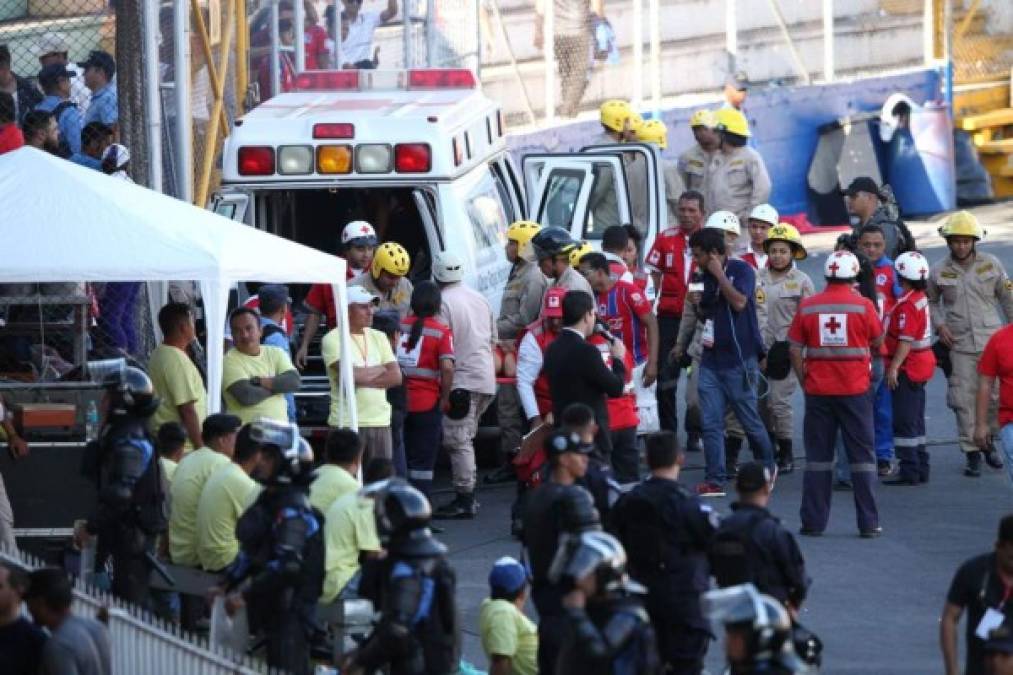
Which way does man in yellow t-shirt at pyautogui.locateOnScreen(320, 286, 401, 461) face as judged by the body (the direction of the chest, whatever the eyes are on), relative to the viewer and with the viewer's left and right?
facing the viewer and to the right of the viewer

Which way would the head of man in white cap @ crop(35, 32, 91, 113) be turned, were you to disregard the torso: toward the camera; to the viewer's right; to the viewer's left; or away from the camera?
toward the camera

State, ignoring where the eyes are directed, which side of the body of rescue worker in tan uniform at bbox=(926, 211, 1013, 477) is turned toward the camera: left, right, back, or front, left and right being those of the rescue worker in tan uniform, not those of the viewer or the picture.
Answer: front

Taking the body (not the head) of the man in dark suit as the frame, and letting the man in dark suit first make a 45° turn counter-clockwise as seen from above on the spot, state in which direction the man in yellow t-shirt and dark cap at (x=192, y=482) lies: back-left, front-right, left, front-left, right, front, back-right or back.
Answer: back-left

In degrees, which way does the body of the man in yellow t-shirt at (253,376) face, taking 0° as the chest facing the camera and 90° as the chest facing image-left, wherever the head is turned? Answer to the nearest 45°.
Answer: approximately 0°

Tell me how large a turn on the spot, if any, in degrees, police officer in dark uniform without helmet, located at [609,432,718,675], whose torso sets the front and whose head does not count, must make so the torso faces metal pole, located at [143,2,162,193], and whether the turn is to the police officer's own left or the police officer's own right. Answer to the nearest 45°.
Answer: approximately 45° to the police officer's own left

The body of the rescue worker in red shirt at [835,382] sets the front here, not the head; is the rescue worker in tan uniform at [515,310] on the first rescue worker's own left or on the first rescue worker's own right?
on the first rescue worker's own left

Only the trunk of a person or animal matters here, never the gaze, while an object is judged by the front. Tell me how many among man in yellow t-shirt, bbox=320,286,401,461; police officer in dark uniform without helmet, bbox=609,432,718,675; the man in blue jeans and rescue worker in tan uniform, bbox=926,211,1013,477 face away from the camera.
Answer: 1

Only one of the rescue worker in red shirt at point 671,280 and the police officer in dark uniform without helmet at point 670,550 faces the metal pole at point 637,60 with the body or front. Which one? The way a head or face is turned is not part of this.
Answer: the police officer in dark uniform without helmet

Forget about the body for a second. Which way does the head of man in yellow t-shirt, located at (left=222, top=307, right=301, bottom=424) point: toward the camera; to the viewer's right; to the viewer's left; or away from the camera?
toward the camera

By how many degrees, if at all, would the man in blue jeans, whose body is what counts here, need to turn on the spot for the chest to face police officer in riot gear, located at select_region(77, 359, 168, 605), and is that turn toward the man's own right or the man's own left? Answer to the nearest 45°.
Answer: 0° — they already face them

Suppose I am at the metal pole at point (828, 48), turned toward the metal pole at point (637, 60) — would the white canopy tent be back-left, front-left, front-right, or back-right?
front-left

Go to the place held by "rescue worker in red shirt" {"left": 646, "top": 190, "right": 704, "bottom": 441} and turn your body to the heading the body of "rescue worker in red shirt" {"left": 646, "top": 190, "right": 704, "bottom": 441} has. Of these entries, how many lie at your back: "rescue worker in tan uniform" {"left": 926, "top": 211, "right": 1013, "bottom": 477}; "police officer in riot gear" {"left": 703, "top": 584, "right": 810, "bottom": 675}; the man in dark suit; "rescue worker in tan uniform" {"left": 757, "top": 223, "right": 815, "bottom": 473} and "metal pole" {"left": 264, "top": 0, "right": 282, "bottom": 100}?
1

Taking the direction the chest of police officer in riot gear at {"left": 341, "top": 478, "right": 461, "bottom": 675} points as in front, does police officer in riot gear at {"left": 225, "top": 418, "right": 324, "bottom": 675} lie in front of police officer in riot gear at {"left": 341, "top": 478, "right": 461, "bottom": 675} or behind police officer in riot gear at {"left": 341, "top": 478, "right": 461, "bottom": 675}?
in front

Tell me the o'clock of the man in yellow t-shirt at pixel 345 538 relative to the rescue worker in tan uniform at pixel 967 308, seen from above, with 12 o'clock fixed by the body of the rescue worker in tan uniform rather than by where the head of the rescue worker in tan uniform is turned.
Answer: The man in yellow t-shirt is roughly at 1 o'clock from the rescue worker in tan uniform.

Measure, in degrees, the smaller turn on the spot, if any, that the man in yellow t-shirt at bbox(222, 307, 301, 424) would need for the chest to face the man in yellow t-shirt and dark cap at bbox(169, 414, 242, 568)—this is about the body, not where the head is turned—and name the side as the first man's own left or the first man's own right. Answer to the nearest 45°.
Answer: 0° — they already face them
